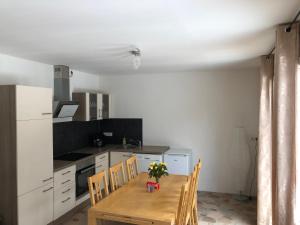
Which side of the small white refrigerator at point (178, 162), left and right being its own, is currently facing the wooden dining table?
front

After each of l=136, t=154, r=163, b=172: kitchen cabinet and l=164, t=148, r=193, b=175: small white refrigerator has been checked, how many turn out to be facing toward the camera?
2

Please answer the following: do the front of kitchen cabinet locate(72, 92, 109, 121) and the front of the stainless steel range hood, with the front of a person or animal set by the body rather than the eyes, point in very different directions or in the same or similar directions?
same or similar directions

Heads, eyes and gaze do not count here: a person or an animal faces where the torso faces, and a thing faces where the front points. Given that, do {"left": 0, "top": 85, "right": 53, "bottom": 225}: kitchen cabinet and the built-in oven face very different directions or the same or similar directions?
same or similar directions

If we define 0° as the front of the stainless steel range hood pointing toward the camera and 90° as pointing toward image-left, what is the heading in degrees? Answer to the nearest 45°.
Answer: approximately 315°

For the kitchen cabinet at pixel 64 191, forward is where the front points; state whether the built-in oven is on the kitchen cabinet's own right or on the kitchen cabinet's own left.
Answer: on the kitchen cabinet's own left

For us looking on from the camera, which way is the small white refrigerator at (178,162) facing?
facing the viewer

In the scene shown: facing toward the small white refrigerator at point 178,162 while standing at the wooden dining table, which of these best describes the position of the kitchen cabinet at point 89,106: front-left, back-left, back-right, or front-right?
front-left

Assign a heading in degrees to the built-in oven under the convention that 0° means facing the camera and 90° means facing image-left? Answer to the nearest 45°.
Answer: approximately 315°

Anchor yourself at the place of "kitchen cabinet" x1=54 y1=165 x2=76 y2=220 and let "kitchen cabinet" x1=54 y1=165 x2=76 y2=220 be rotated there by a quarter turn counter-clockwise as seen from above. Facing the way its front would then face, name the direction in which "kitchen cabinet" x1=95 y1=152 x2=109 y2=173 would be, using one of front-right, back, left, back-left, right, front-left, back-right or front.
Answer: front

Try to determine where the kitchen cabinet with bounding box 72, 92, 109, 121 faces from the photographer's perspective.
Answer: facing the viewer and to the right of the viewer

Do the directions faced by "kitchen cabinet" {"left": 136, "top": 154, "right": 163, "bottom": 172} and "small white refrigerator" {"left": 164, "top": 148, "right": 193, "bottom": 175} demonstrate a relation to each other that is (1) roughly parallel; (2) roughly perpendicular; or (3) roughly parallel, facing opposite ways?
roughly parallel

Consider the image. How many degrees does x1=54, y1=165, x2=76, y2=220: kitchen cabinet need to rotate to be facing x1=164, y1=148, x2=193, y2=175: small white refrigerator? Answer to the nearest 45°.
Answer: approximately 45° to its left

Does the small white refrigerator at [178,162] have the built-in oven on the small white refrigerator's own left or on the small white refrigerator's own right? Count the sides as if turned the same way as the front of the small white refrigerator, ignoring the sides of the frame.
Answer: on the small white refrigerator's own right

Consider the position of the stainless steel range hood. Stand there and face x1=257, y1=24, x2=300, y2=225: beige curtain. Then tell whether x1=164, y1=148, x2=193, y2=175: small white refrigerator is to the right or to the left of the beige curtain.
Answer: left
